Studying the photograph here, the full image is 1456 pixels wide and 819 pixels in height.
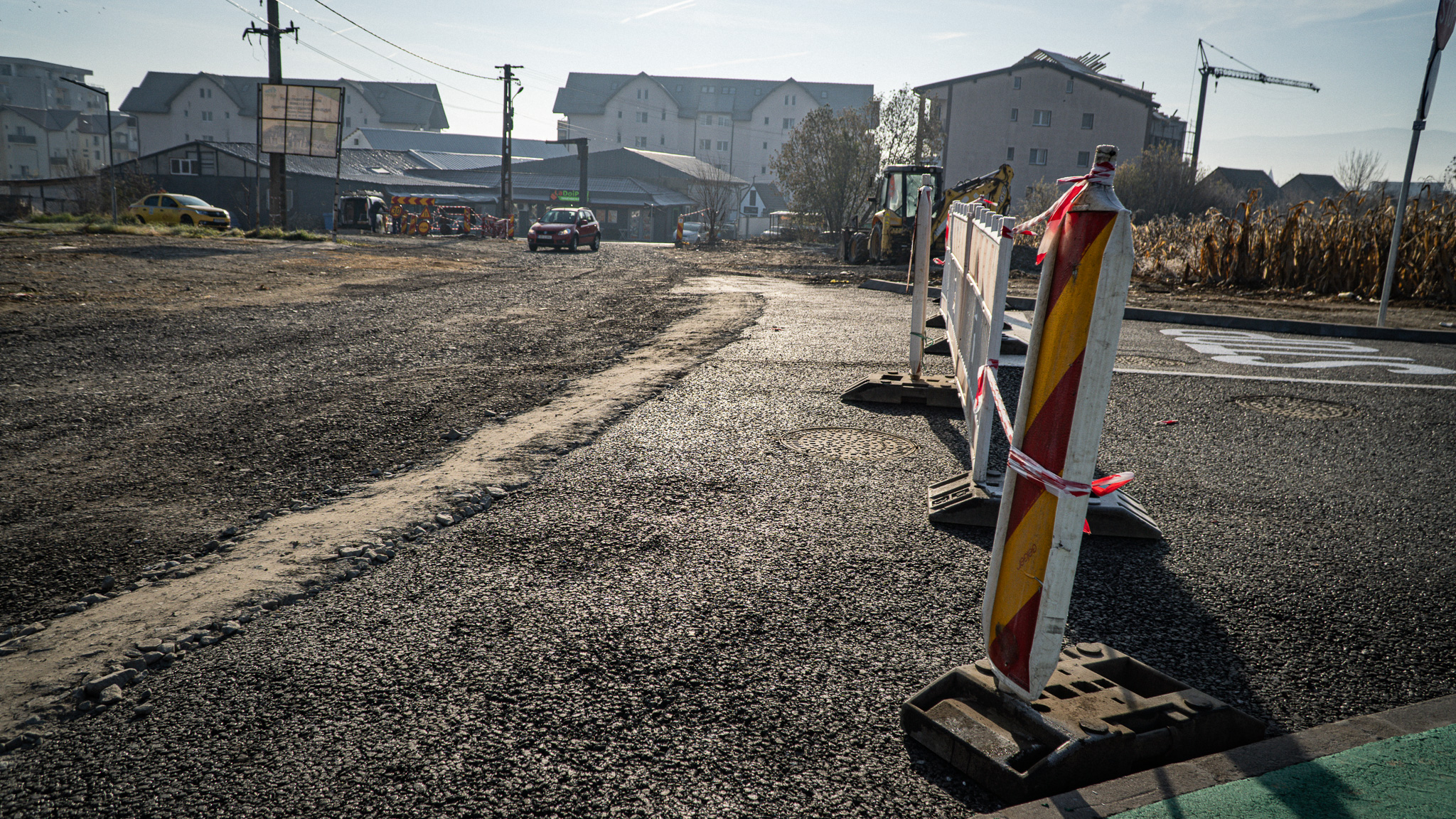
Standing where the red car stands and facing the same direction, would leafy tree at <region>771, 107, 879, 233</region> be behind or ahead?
behind

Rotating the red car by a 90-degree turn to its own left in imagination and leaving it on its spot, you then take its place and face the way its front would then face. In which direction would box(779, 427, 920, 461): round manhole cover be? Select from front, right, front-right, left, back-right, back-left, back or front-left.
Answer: front-right

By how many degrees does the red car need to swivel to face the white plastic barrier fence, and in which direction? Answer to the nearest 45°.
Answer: approximately 45° to its left

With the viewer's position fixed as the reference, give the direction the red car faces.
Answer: facing the viewer and to the left of the viewer
